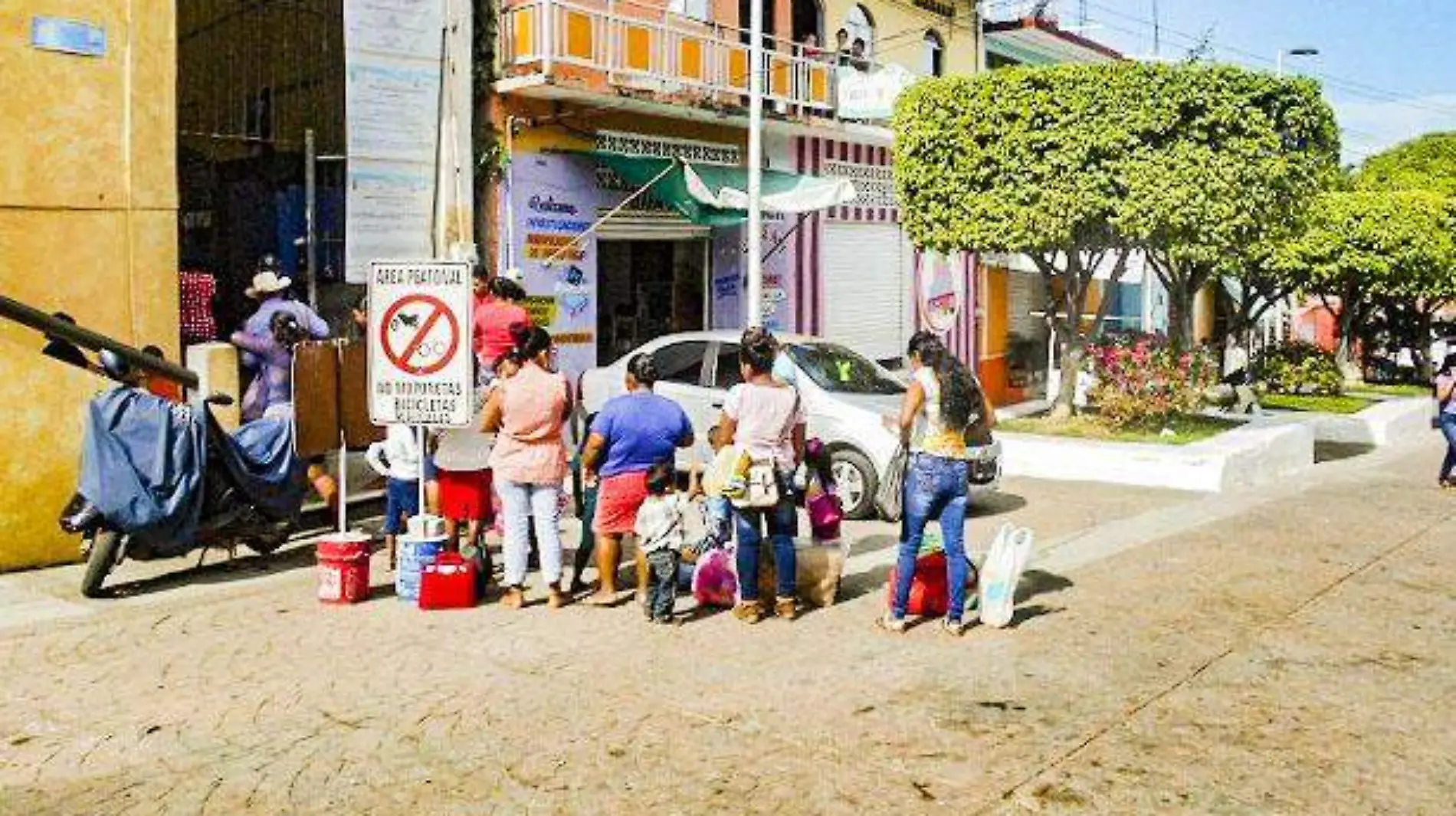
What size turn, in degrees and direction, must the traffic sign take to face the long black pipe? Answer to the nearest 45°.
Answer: approximately 90° to its right

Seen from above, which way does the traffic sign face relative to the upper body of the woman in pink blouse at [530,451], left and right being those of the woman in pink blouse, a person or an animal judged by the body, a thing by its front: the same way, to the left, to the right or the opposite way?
the opposite way

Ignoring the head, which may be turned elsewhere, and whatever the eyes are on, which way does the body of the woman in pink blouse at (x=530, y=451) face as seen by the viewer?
away from the camera

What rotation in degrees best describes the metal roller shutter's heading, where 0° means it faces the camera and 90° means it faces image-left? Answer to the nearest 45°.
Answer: approximately 0°

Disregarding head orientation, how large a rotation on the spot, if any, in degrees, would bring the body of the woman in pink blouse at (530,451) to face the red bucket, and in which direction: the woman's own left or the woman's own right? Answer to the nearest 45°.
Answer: approximately 90° to the woman's own left
